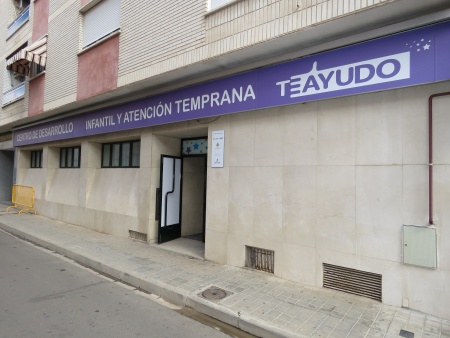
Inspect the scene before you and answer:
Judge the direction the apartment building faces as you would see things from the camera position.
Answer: facing the viewer and to the left of the viewer
